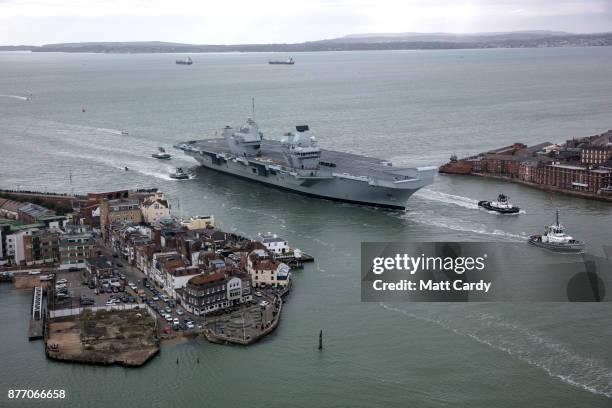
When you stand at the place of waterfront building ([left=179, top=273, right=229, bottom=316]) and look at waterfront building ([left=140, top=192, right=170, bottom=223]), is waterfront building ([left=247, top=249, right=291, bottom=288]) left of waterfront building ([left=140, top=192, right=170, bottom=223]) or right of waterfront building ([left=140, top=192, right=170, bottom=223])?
right

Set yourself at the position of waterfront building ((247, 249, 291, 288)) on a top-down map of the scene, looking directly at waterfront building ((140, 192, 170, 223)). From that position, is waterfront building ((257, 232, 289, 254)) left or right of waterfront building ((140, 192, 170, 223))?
right

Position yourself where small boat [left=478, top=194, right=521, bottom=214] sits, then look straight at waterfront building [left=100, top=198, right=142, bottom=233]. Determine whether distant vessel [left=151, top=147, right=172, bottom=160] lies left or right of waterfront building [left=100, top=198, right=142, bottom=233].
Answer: right

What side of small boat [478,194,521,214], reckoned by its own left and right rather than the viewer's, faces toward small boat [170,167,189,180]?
back

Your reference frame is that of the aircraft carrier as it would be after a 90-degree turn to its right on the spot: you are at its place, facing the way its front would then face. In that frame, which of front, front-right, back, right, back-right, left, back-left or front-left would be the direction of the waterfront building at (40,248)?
front

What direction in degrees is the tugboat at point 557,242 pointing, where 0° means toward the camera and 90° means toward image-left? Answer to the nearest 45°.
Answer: approximately 315°

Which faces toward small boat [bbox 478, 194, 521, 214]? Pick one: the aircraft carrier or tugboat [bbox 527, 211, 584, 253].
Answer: the aircraft carrier

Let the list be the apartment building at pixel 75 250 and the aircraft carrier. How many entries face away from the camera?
0

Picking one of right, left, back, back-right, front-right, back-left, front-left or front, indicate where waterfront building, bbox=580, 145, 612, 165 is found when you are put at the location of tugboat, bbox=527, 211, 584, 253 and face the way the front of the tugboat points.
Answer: back-left

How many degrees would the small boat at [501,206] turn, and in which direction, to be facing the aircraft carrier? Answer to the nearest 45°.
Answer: approximately 180°

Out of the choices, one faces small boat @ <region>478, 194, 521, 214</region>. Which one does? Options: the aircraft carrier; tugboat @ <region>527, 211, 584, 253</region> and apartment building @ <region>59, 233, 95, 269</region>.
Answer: the aircraft carrier

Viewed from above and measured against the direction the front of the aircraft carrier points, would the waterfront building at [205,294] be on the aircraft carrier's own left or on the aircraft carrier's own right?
on the aircraft carrier's own right
